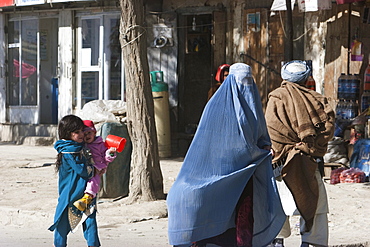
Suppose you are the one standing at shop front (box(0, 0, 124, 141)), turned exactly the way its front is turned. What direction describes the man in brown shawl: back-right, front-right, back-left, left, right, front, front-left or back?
front

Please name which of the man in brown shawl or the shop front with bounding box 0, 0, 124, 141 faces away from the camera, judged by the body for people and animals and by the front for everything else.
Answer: the man in brown shawl

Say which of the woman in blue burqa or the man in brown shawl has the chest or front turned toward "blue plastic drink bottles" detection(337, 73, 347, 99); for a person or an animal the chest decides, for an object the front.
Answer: the man in brown shawl

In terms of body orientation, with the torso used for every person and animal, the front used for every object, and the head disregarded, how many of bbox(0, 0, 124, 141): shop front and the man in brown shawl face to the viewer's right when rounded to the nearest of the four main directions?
0

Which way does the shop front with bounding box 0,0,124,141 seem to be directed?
toward the camera

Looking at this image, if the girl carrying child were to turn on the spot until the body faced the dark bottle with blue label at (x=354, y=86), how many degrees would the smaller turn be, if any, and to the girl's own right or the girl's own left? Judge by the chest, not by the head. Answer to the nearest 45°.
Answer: approximately 45° to the girl's own left

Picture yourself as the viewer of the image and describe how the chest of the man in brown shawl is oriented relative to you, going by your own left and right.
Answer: facing away from the viewer

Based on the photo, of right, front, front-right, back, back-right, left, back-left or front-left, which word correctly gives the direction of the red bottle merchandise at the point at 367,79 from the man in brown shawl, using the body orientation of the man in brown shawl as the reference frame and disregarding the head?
front

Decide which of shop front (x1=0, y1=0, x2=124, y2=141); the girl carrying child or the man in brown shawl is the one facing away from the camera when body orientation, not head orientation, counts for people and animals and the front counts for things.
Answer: the man in brown shawl

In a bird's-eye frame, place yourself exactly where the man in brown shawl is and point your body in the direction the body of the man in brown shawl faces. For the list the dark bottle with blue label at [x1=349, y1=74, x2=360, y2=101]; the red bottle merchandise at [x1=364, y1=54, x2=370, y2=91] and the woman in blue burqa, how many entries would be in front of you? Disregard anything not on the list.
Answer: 2
